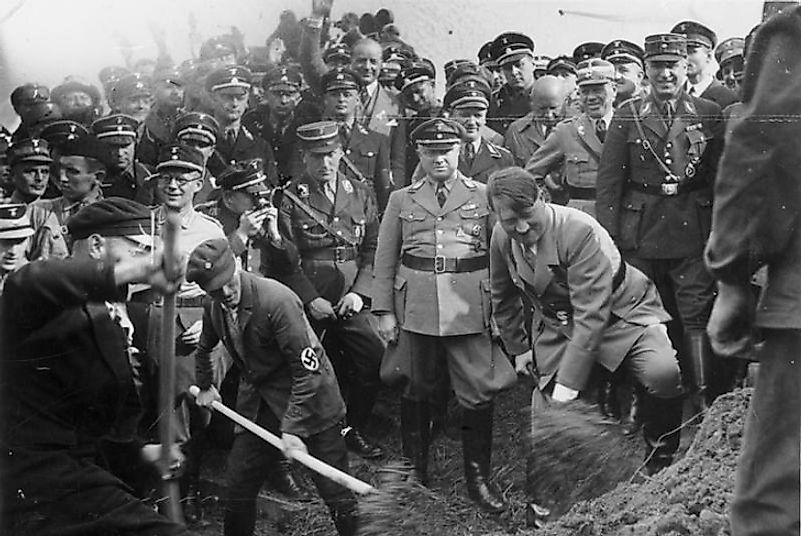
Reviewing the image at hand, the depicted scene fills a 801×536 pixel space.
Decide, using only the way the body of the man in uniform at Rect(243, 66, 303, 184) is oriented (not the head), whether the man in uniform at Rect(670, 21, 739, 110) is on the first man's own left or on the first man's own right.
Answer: on the first man's own left

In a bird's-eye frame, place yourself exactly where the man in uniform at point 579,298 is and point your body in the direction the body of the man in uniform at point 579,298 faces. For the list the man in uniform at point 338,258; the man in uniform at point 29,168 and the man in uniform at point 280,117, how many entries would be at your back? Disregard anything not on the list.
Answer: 0

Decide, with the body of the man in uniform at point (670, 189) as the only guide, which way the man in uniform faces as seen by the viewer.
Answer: toward the camera

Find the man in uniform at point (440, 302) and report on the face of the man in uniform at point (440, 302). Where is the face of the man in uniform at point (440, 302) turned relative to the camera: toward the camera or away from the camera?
toward the camera

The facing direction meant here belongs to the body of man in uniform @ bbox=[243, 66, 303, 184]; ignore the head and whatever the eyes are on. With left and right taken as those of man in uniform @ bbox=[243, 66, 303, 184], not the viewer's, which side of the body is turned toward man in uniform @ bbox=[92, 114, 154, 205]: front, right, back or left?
right

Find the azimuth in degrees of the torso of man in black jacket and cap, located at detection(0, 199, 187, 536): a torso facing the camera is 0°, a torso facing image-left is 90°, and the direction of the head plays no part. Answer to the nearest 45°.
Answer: approximately 270°

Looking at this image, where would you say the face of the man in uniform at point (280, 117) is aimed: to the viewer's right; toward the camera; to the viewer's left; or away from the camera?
toward the camera

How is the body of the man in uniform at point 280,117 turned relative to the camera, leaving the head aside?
toward the camera

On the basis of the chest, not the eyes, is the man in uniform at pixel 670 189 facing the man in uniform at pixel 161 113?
no

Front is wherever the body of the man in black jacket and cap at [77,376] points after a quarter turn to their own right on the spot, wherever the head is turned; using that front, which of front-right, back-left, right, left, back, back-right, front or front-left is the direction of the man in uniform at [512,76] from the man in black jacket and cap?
left

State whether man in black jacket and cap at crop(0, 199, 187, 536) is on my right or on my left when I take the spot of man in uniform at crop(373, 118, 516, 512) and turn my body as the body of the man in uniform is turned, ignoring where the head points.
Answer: on my right

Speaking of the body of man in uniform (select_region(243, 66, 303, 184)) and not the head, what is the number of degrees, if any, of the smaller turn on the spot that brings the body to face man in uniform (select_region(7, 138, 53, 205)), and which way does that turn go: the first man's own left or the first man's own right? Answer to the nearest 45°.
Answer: approximately 90° to the first man's own right

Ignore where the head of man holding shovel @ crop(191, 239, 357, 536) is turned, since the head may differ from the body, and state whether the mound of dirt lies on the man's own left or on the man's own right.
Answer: on the man's own left
